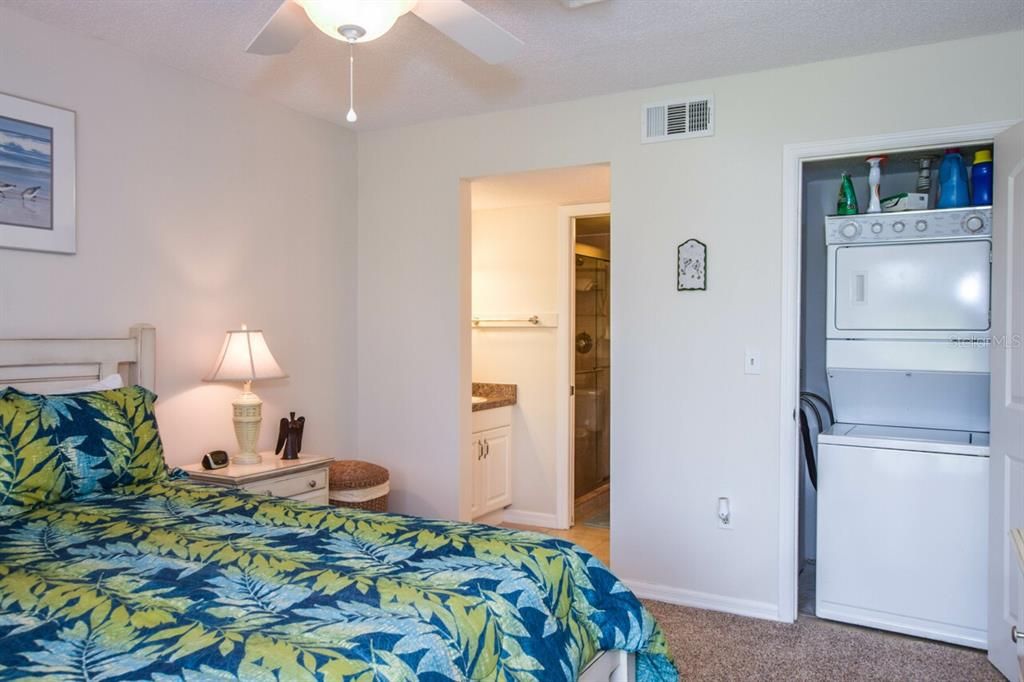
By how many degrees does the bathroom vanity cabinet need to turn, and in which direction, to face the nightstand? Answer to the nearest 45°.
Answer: approximately 90° to its right

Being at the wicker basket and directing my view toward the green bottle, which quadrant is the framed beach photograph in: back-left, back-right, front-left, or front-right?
back-right

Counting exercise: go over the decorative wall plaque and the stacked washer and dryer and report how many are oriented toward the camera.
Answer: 2

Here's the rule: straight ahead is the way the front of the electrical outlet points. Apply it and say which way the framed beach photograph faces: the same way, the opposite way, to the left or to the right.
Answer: to the left

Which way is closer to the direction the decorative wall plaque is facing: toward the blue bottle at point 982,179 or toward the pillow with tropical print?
the pillow with tropical print

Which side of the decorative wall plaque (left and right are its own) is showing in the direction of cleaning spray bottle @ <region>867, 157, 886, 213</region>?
left

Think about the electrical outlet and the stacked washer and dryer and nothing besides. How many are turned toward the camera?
2

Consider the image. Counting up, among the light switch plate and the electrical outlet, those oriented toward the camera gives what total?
2

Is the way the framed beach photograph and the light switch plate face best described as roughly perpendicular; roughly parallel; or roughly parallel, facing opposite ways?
roughly perpendicular
